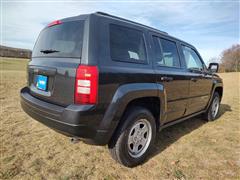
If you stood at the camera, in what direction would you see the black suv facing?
facing away from the viewer and to the right of the viewer
